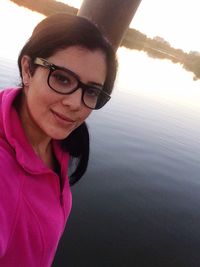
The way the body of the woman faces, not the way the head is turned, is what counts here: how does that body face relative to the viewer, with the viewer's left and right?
facing the viewer and to the right of the viewer

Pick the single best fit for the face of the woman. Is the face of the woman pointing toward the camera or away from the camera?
toward the camera
